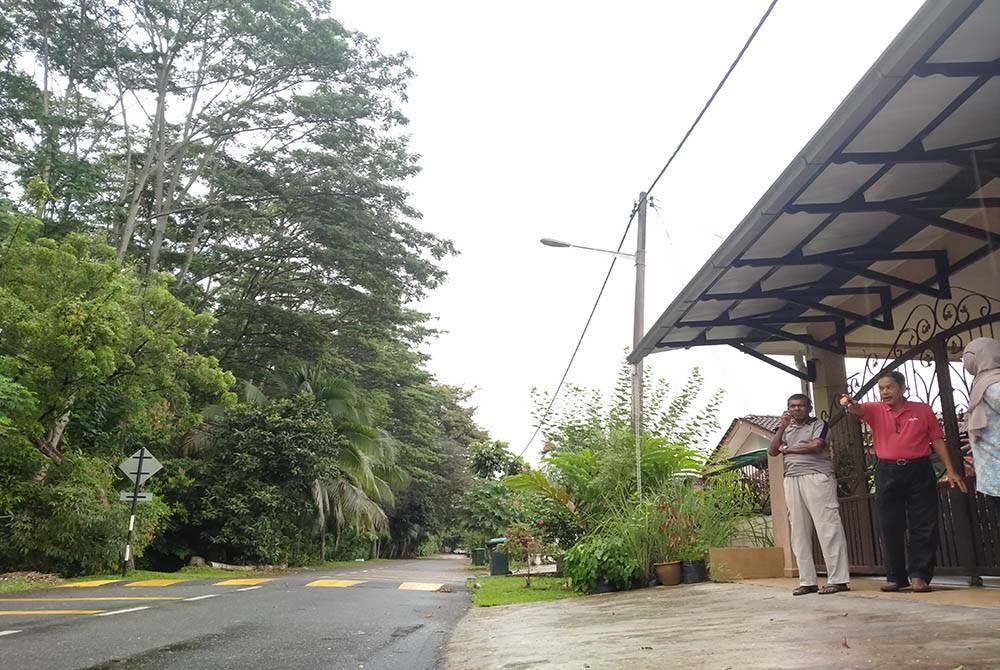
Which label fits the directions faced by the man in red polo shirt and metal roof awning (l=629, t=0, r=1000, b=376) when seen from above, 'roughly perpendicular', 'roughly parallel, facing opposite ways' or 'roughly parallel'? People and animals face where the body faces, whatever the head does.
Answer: roughly perpendicular

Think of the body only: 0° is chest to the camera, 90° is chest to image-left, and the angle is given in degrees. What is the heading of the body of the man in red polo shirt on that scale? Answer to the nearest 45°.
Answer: approximately 0°

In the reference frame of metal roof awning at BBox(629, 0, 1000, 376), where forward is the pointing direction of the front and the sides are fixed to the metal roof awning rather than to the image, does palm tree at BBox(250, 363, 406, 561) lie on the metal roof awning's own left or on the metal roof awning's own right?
on the metal roof awning's own right

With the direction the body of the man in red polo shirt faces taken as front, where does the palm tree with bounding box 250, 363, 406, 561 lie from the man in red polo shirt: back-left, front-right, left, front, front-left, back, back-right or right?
back-right

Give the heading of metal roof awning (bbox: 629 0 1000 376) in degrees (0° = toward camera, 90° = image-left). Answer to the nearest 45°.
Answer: approximately 90°

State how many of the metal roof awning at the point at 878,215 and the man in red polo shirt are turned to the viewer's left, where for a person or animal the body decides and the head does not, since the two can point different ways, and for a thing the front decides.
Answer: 1

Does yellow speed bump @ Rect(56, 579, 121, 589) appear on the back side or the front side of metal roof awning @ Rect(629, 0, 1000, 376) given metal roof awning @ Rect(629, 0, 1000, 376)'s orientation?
on the front side
